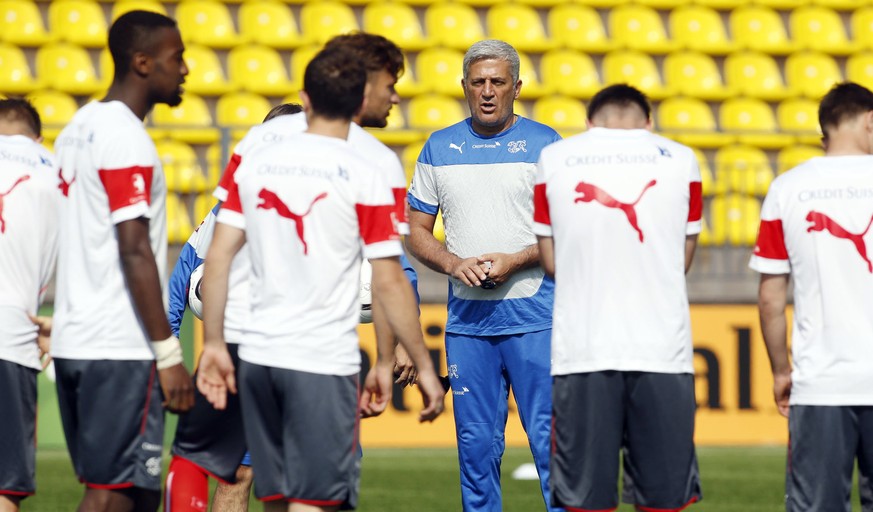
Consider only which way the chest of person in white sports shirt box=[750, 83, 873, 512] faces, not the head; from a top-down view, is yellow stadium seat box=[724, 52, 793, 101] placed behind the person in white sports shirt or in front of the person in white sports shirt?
in front

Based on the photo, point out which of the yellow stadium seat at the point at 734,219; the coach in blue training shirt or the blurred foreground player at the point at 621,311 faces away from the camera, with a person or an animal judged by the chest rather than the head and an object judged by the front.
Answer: the blurred foreground player

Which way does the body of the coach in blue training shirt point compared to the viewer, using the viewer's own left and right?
facing the viewer

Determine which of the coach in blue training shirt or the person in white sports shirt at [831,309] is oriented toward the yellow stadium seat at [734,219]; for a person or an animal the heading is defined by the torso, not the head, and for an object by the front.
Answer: the person in white sports shirt

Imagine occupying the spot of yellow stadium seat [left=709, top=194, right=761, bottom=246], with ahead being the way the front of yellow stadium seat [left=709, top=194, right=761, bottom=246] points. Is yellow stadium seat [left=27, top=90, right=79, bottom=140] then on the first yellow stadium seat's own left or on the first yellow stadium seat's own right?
on the first yellow stadium seat's own right

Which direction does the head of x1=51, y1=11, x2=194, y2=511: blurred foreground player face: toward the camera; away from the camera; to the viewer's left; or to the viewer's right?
to the viewer's right

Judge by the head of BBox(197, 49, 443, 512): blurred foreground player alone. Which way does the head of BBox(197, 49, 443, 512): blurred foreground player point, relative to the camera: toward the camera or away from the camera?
away from the camera

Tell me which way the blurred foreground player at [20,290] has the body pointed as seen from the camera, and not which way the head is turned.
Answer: away from the camera

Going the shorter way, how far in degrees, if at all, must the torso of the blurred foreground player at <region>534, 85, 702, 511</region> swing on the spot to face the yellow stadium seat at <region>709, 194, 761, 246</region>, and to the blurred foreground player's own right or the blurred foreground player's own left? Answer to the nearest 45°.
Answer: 0° — they already face it

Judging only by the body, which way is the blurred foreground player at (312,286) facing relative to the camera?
away from the camera

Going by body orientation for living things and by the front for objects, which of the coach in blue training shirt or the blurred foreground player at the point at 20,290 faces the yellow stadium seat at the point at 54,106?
the blurred foreground player

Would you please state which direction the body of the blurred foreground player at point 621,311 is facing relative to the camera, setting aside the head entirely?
away from the camera

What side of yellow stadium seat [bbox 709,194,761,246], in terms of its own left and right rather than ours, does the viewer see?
front

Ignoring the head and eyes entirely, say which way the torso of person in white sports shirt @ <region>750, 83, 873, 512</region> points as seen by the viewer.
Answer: away from the camera

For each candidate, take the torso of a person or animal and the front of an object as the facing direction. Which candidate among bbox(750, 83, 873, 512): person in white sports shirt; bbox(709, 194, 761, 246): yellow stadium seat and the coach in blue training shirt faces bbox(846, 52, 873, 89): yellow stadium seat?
the person in white sports shirt

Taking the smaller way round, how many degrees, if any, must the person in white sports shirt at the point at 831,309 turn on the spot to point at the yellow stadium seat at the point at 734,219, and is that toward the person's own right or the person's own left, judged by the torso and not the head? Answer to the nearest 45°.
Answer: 0° — they already face it
